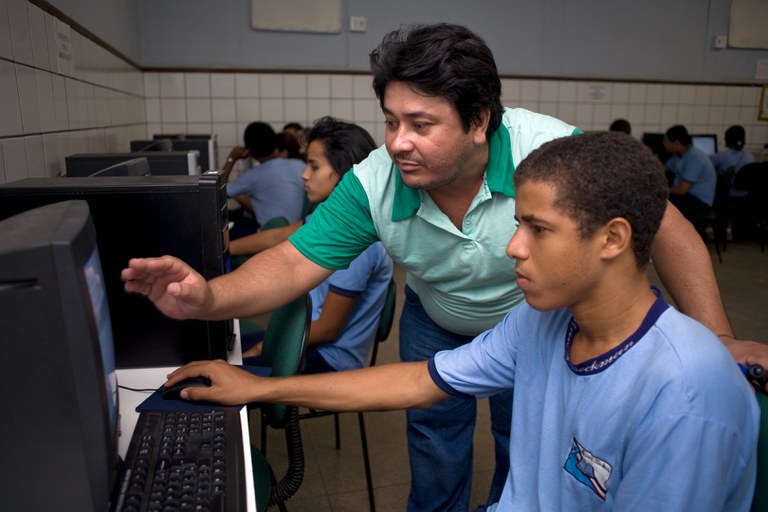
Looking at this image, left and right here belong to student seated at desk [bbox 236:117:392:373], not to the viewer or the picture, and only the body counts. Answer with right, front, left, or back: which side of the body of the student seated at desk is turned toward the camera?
left

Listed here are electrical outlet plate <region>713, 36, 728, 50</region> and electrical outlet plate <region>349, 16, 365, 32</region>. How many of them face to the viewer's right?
0

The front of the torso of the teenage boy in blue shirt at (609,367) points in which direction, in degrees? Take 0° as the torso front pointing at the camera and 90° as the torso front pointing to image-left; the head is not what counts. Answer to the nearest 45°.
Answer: approximately 45°

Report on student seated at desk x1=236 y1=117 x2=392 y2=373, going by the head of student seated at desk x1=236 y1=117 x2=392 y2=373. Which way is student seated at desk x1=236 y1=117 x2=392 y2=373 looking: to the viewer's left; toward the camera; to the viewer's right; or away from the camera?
to the viewer's left

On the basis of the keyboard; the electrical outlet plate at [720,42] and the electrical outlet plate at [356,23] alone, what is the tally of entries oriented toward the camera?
2

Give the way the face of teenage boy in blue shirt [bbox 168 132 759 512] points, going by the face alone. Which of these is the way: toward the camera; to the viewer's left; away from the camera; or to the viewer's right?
to the viewer's left

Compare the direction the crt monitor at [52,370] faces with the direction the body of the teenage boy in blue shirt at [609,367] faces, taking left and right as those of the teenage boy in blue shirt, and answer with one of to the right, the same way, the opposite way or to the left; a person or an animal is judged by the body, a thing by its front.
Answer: the opposite way

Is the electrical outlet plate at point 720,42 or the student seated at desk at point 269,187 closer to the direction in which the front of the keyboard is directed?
the electrical outlet plate

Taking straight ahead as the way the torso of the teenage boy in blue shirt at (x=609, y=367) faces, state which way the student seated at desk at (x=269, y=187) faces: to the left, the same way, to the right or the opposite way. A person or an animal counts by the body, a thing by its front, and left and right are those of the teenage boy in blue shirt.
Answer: to the right

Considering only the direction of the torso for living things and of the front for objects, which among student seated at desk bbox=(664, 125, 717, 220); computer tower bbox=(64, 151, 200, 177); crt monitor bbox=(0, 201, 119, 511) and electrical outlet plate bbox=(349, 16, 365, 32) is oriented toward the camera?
the electrical outlet plate
